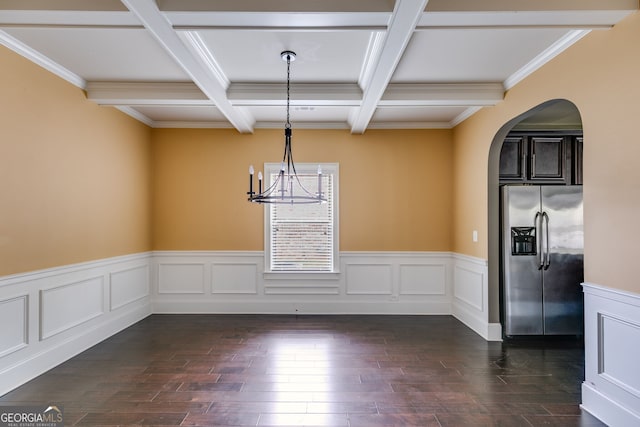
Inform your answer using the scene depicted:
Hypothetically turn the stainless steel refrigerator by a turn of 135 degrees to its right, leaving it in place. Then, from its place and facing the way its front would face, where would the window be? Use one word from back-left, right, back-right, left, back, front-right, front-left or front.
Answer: front-left

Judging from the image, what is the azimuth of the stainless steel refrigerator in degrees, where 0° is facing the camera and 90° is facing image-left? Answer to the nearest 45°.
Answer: approximately 0°
